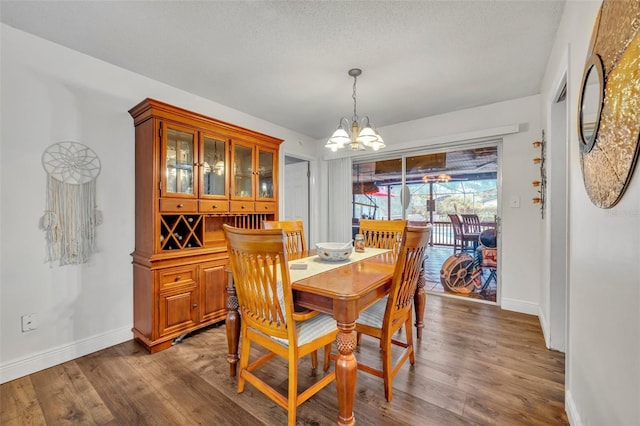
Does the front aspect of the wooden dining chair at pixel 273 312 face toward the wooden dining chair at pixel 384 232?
yes

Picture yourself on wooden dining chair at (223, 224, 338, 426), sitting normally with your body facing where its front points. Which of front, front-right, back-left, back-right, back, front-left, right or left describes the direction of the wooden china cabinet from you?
left

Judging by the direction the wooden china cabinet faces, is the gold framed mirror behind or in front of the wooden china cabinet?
in front

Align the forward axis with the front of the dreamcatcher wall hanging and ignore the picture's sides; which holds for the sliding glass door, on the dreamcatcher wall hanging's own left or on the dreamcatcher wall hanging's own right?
on the dreamcatcher wall hanging's own left

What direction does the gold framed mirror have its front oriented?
to the viewer's left

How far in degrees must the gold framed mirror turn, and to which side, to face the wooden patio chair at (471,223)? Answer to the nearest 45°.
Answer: approximately 45° to its right

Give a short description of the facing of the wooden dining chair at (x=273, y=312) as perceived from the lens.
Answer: facing away from the viewer and to the right of the viewer

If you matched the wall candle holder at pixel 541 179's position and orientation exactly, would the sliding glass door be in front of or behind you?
in front

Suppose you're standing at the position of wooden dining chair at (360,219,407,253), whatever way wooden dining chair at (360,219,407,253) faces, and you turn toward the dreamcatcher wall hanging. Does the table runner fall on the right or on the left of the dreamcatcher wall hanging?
left

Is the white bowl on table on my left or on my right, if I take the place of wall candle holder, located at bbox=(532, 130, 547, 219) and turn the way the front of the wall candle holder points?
on my left

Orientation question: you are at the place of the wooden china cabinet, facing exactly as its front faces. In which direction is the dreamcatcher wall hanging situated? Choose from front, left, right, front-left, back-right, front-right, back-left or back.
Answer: back-right

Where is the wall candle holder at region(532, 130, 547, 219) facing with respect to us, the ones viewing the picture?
facing to the left of the viewer
